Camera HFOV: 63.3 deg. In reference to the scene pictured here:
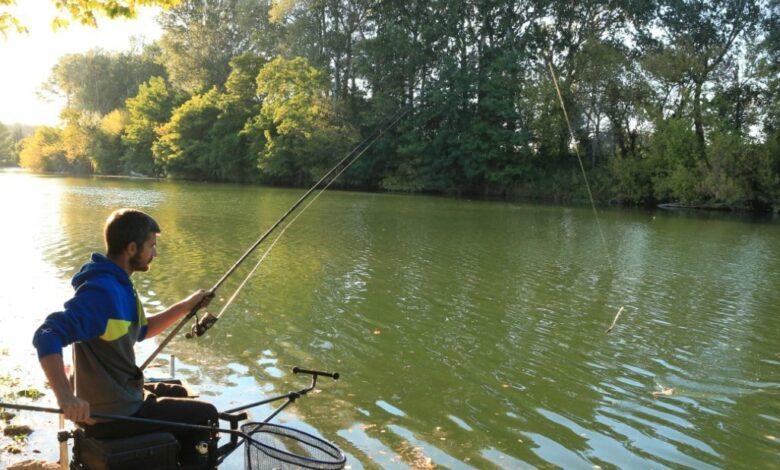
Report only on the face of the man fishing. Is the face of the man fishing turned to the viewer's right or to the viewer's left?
to the viewer's right

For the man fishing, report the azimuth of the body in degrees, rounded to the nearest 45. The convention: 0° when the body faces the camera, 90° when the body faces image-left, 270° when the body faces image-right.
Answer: approximately 270°

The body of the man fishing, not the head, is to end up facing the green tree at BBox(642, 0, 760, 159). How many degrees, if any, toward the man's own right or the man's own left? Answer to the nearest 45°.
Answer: approximately 45° to the man's own left

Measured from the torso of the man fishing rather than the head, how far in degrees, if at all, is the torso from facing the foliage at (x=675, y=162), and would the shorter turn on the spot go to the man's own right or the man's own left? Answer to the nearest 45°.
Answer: approximately 45° to the man's own left
